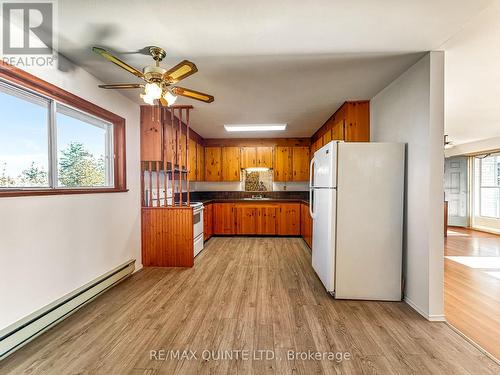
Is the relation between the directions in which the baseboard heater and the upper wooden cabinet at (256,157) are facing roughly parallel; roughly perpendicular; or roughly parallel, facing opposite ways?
roughly perpendicular

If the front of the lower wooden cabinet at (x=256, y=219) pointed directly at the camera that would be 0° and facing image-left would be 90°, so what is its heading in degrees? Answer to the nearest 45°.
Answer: approximately 0°

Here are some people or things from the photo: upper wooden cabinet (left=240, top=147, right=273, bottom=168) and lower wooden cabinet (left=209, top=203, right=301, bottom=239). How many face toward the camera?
2

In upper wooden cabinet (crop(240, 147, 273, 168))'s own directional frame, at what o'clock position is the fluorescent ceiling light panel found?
The fluorescent ceiling light panel is roughly at 12 o'clock from the upper wooden cabinet.

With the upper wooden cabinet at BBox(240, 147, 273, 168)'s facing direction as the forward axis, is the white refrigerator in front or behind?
in front

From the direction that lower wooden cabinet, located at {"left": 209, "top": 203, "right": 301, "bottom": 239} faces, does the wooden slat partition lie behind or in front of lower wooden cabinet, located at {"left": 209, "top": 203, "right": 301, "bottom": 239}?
in front

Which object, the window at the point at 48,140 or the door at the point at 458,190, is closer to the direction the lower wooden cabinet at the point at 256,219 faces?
the window

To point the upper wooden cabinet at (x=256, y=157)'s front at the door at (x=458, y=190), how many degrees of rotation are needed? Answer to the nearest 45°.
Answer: approximately 90° to its left

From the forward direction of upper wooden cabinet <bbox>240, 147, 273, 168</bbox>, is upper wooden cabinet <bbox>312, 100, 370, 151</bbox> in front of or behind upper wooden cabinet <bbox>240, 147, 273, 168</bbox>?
in front

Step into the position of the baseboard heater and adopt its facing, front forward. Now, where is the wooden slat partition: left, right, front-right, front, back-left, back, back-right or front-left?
left
